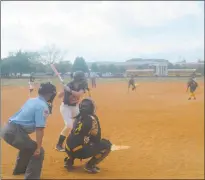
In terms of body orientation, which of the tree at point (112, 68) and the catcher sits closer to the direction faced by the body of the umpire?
the catcher

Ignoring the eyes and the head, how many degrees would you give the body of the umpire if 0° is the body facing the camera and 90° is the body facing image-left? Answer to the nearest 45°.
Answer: approximately 225°

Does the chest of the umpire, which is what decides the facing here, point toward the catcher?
yes
